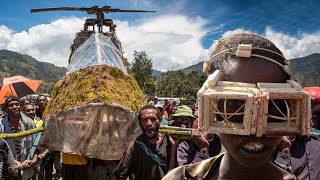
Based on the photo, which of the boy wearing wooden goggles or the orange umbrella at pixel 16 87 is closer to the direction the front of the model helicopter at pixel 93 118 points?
the boy wearing wooden goggles

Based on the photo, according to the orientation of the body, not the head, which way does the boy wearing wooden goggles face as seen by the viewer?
toward the camera

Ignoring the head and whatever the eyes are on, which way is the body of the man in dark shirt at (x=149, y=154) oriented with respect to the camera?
toward the camera

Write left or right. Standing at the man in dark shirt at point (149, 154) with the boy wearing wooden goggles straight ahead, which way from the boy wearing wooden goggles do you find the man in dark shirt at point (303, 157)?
left

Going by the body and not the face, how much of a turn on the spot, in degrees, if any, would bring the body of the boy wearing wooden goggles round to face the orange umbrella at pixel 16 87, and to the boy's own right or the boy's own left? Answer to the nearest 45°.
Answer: approximately 135° to the boy's own right

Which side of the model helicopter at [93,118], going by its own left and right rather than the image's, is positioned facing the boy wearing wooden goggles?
front

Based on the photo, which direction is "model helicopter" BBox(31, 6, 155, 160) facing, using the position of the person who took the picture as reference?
facing the viewer

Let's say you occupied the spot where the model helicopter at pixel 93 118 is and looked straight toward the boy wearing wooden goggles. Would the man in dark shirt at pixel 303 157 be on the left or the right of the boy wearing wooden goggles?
left

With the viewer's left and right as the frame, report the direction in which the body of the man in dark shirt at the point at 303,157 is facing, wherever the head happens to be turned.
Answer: facing the viewer and to the left of the viewer

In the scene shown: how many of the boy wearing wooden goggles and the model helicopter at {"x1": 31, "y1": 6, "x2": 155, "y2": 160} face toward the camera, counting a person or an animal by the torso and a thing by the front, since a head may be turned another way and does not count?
2

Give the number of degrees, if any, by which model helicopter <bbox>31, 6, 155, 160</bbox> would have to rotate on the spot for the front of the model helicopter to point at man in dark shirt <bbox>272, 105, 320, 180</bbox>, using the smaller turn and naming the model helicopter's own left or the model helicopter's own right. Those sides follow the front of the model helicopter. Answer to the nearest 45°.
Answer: approximately 45° to the model helicopter's own left
